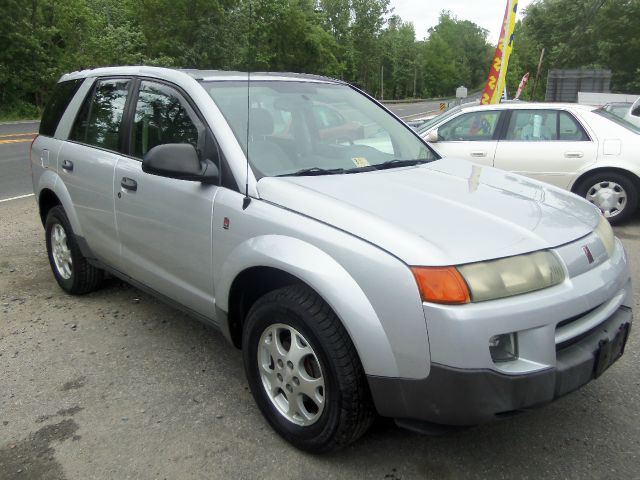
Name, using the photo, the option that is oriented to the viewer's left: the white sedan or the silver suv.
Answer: the white sedan

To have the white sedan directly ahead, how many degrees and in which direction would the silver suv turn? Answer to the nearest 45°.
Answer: approximately 90° to its left

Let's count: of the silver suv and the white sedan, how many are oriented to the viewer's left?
1

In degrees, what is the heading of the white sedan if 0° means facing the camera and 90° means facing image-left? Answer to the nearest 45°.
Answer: approximately 90°

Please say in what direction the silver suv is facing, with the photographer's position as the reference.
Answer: facing the viewer and to the right of the viewer

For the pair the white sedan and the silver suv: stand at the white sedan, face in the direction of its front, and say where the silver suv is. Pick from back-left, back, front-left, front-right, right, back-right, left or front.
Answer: left

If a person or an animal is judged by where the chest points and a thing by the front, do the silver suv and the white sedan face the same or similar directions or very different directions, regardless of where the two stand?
very different directions
